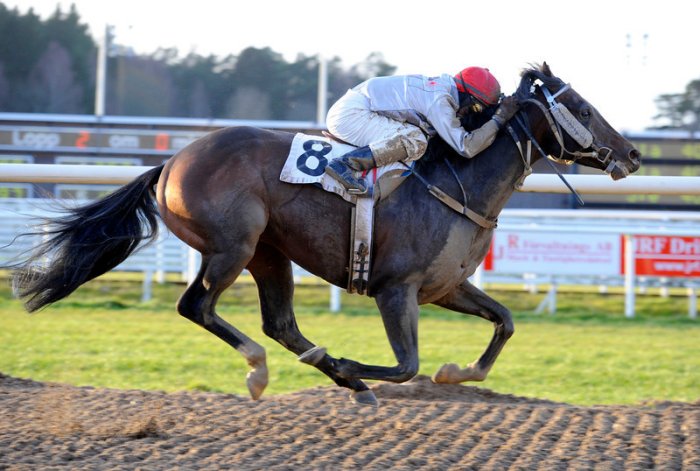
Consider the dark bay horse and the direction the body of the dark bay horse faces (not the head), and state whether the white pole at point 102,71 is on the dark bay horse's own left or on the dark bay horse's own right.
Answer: on the dark bay horse's own left

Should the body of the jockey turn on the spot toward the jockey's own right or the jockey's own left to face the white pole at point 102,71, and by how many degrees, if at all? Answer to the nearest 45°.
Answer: approximately 135° to the jockey's own left

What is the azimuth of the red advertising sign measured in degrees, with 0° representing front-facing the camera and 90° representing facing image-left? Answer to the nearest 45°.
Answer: approximately 0°

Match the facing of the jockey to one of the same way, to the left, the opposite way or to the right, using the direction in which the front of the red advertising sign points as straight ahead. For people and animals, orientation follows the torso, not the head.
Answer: to the left

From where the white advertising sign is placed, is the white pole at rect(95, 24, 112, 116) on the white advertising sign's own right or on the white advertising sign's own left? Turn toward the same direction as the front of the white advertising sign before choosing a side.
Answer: on the white advertising sign's own right

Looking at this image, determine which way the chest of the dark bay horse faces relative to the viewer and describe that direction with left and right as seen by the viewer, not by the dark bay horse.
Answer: facing to the right of the viewer

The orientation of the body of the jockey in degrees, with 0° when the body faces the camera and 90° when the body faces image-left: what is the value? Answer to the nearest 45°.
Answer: approximately 270°
